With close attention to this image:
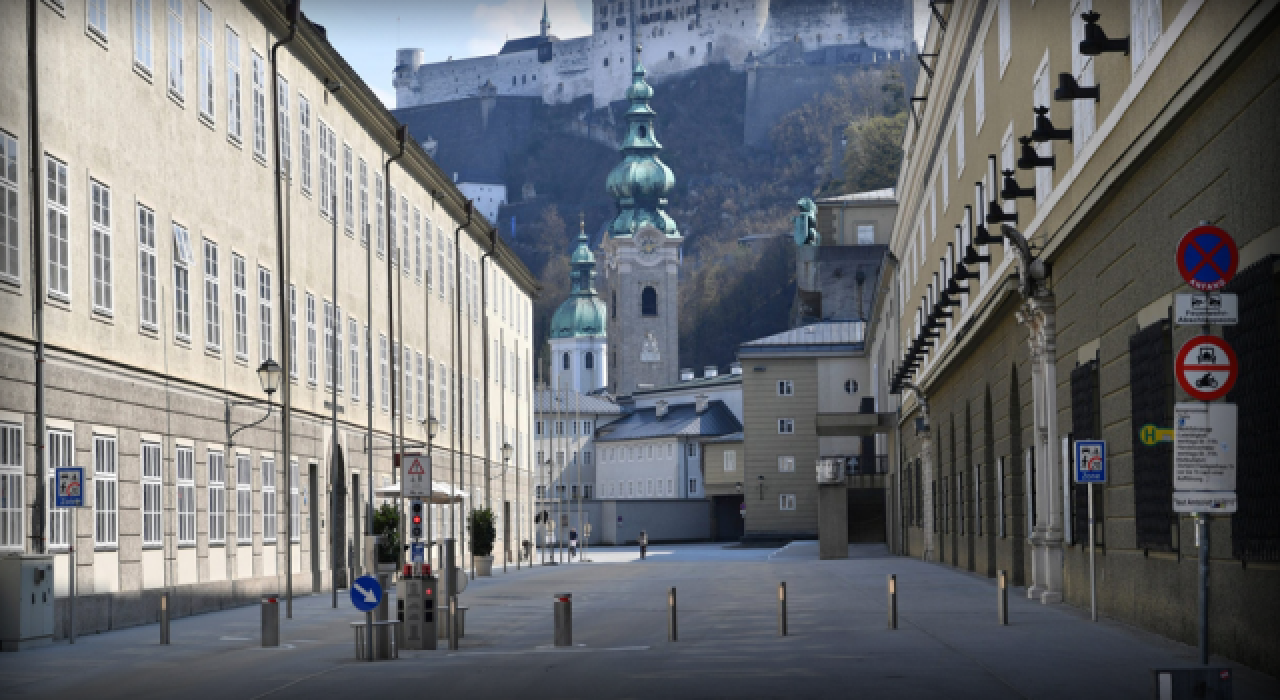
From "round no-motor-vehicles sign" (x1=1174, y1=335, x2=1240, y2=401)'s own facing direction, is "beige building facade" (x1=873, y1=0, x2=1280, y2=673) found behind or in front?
behind

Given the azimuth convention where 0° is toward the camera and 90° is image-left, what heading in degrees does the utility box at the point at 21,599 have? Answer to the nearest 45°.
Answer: approximately 315°
